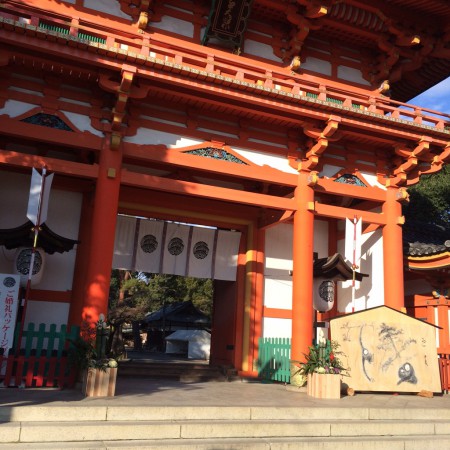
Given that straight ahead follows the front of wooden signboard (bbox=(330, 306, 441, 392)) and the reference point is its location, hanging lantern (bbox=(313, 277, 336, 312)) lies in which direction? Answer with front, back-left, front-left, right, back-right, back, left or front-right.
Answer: back-right

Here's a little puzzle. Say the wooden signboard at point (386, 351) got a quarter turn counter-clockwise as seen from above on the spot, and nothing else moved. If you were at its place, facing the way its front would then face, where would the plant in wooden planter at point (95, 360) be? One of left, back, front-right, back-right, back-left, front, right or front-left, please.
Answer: back-right

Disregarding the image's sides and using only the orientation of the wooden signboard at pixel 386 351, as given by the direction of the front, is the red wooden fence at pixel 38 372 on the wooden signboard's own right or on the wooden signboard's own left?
on the wooden signboard's own right

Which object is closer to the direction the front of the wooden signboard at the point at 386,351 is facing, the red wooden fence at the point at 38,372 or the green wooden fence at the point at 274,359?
the red wooden fence

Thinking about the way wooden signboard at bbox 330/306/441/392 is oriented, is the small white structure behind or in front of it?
behind

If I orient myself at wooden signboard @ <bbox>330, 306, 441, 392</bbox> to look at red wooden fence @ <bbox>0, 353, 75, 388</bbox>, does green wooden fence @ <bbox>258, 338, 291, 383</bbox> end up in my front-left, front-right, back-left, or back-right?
front-right

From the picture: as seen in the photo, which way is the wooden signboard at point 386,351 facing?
toward the camera

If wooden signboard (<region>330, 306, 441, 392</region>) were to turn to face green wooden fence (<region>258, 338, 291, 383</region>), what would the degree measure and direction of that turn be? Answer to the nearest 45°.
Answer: approximately 135° to its right

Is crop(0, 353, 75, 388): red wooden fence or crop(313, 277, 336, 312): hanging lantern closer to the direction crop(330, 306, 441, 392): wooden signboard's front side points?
the red wooden fence

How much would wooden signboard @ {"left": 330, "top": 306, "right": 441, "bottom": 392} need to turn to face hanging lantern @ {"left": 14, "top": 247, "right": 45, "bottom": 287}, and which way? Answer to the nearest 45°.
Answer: approximately 90° to its right

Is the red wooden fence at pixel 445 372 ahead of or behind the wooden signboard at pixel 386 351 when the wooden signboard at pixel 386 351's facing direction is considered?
behind

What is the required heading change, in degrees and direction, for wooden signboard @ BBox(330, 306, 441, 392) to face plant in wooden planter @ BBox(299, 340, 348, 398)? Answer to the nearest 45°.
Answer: approximately 45° to its right

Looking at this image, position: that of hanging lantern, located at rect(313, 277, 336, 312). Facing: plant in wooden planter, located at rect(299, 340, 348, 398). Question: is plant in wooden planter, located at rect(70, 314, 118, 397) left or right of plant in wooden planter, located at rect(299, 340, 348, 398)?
right
